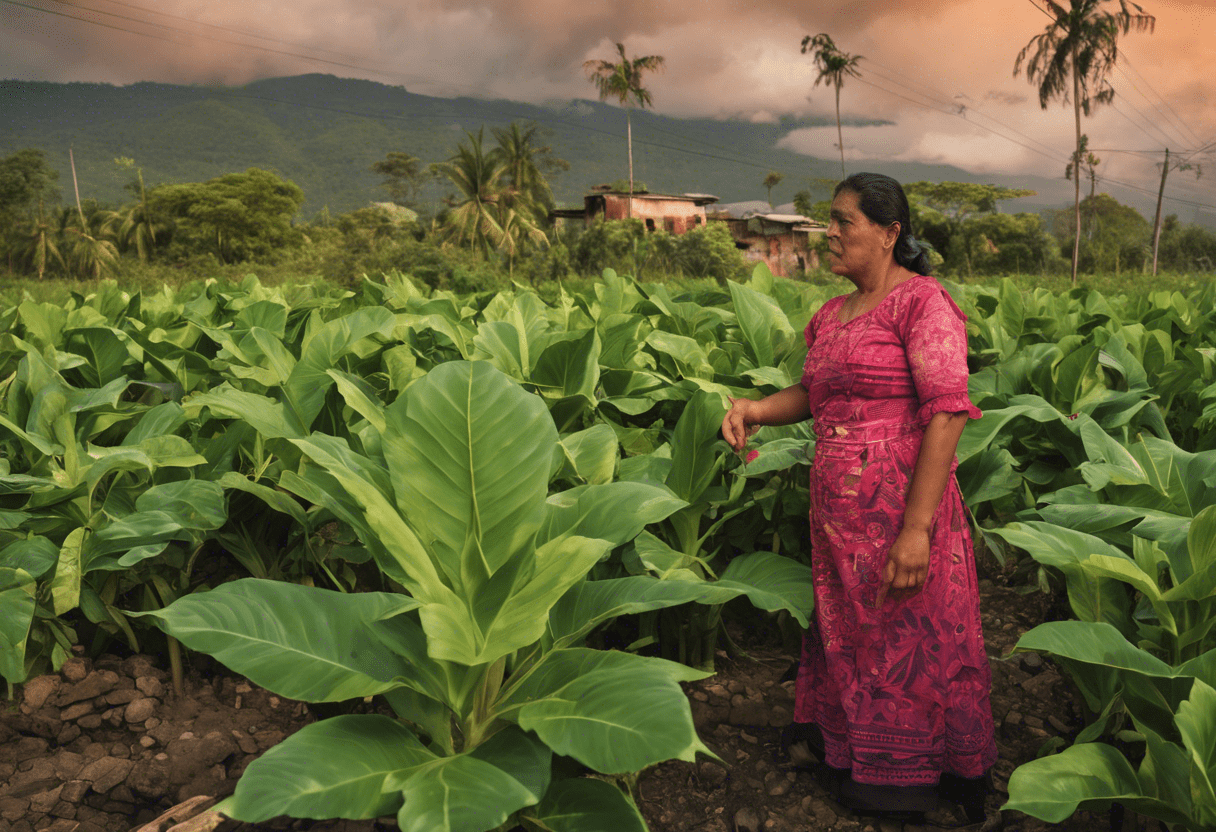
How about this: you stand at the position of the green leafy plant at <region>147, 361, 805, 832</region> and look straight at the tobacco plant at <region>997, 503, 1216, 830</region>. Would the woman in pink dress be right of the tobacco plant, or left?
left

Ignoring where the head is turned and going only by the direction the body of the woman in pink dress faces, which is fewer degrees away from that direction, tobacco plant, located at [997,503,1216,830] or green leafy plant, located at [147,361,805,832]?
the green leafy plant

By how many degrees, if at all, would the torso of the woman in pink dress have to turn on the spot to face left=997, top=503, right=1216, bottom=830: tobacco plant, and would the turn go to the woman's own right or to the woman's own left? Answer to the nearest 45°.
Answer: approximately 90° to the woman's own left

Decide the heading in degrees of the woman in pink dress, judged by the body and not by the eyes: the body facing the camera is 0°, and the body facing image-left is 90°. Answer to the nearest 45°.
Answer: approximately 45°

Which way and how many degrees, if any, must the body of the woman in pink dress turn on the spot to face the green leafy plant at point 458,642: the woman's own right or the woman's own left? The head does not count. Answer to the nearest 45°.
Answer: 0° — they already face it

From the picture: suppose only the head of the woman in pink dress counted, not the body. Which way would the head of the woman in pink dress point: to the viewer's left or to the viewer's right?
to the viewer's left
